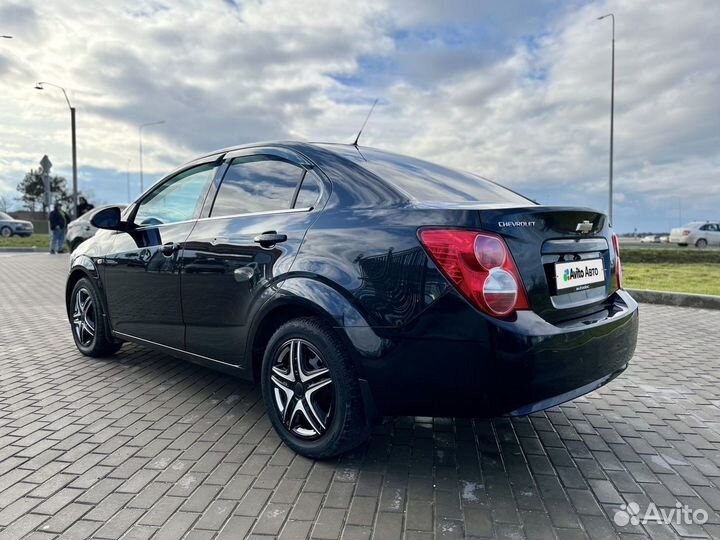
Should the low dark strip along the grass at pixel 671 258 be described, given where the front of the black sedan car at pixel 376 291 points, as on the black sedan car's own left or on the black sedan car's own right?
on the black sedan car's own right

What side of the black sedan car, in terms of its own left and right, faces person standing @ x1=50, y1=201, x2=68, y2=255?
front

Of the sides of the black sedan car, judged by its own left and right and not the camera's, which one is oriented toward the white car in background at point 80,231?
front

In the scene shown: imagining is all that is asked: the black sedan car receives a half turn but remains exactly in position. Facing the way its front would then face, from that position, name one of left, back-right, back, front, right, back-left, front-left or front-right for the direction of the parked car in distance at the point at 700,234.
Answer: left

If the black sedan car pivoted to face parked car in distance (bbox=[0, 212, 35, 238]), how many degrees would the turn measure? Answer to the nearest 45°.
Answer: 0° — it already faces it

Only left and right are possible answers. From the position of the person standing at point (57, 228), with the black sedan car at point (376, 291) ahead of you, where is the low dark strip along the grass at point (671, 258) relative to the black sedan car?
left

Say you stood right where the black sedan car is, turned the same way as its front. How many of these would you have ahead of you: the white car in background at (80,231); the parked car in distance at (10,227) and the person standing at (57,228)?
3

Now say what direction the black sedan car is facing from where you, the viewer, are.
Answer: facing away from the viewer and to the left of the viewer
